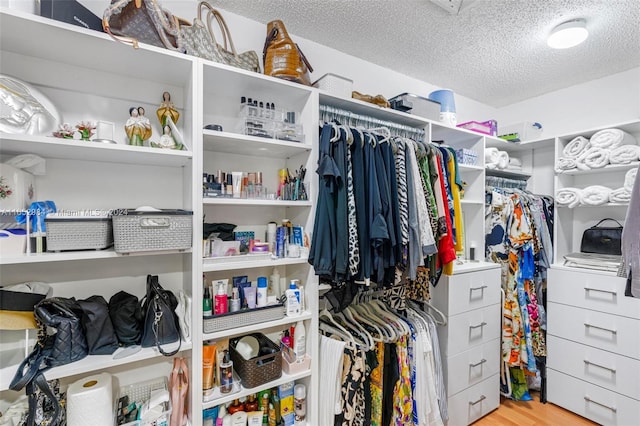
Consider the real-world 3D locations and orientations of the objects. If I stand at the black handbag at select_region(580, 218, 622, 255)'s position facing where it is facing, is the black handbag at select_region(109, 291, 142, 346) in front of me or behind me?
in front

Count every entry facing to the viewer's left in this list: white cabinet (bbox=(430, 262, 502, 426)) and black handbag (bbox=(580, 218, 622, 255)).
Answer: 0

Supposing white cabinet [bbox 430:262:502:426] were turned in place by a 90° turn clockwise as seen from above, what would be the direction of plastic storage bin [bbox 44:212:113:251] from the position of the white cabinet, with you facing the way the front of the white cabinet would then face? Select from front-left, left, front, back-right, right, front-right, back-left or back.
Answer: front

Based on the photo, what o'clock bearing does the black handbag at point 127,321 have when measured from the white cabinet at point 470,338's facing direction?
The black handbag is roughly at 3 o'clock from the white cabinet.

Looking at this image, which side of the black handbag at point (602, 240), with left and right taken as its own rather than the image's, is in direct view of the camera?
front

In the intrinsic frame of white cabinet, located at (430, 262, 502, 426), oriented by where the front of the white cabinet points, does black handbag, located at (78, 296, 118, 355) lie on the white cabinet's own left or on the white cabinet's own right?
on the white cabinet's own right

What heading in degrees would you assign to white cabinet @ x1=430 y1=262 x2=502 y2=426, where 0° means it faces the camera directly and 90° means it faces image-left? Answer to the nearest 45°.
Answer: approximately 315°

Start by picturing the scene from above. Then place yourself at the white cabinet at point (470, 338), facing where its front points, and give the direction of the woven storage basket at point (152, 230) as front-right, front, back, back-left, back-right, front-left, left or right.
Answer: right

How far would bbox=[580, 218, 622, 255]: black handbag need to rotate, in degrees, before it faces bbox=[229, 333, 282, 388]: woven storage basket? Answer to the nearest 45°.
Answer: approximately 45° to its right

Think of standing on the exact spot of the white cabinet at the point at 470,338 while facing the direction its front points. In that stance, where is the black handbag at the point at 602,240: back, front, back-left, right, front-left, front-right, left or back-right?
left
